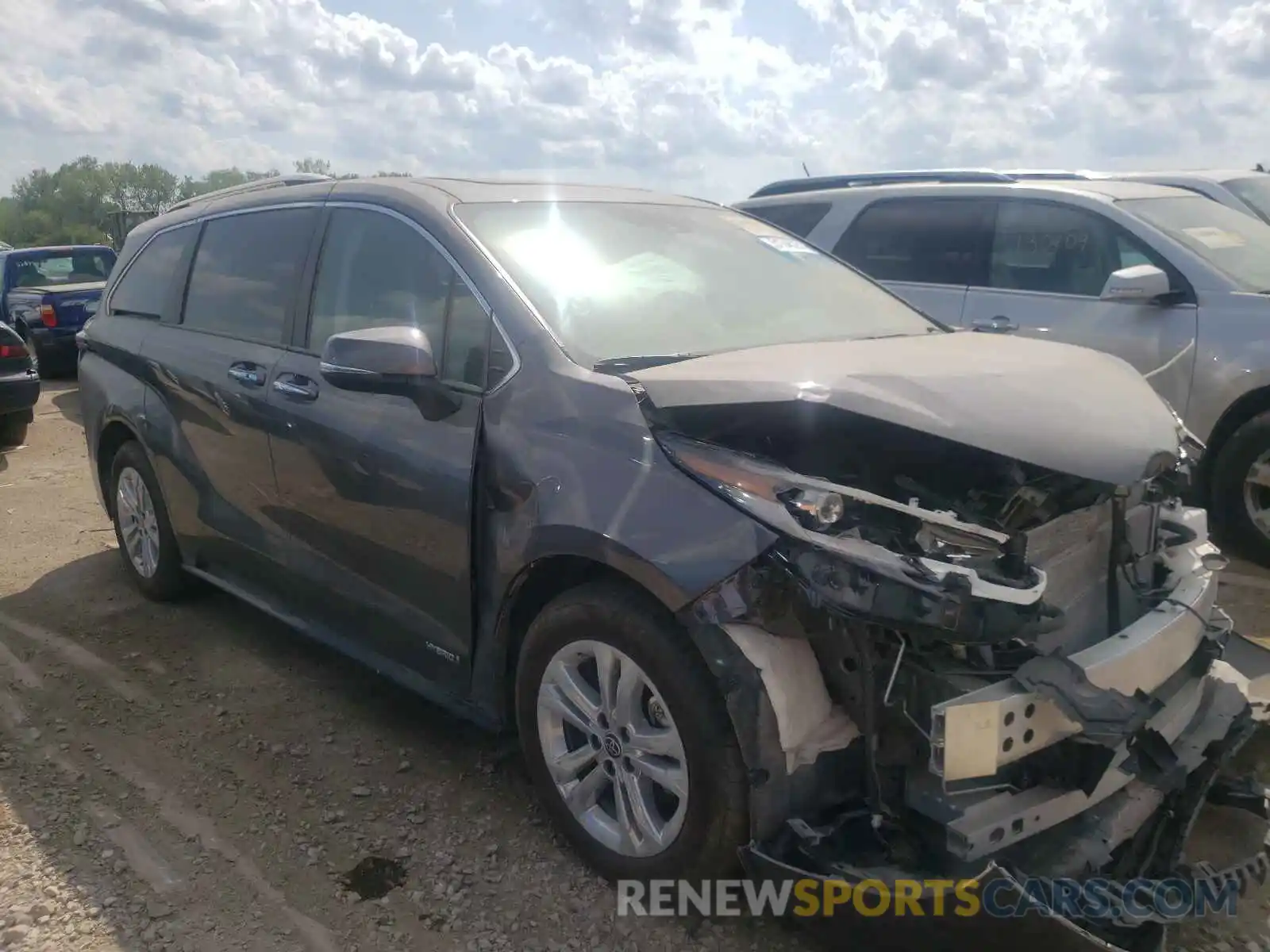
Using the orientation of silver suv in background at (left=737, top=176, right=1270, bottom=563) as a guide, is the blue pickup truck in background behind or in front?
behind

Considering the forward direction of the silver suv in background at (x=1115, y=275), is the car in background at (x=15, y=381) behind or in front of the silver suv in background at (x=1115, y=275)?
behind

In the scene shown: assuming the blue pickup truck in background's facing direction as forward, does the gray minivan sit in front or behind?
behind

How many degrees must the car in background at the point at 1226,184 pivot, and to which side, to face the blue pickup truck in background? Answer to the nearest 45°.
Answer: approximately 135° to its right

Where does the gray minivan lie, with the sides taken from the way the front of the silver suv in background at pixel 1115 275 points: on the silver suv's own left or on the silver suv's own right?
on the silver suv's own right

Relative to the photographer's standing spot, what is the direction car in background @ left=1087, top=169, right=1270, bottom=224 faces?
facing the viewer and to the right of the viewer

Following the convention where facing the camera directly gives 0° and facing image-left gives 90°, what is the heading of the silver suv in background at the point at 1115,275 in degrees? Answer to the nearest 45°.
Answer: approximately 315°

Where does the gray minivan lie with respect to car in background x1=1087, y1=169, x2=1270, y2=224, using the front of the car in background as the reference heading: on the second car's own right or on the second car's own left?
on the second car's own right

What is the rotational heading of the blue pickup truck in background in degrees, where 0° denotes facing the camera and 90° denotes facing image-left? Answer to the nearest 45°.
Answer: approximately 135°

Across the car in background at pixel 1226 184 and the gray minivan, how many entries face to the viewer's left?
0

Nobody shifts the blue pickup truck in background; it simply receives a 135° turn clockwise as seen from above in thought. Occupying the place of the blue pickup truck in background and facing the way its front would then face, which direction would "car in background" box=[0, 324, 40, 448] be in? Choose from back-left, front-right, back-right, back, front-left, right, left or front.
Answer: right
